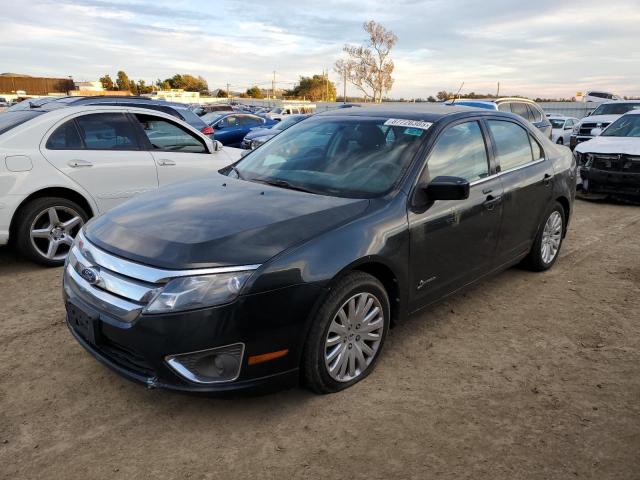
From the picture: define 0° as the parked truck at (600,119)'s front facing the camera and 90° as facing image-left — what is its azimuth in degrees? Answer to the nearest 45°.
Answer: approximately 45°

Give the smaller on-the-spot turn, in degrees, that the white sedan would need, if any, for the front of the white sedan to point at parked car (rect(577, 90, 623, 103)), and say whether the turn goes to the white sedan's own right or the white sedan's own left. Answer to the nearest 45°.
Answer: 0° — it already faces it

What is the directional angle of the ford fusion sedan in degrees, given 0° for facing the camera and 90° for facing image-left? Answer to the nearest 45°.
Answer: approximately 45°

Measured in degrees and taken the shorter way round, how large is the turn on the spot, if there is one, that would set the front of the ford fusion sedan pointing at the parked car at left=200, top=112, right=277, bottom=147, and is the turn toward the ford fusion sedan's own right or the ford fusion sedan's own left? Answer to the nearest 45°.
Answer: approximately 135° to the ford fusion sedan's own right

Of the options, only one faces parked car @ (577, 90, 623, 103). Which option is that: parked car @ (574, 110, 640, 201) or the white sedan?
the white sedan

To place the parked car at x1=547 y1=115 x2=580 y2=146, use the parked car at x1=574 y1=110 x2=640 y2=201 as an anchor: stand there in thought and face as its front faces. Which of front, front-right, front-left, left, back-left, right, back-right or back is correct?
back-right

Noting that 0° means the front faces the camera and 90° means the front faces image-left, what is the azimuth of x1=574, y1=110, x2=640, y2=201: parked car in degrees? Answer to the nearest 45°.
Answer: approximately 45°

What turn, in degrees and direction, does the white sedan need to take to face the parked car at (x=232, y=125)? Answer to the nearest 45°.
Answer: approximately 45° to its left

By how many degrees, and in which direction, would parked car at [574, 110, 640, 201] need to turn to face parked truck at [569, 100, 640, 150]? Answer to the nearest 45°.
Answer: approximately 135° to its right

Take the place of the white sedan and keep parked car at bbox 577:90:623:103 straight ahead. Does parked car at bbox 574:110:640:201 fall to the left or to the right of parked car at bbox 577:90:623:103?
right

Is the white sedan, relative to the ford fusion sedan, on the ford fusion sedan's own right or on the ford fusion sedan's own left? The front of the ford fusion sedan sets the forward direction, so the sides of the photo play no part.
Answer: on the ford fusion sedan's own right
